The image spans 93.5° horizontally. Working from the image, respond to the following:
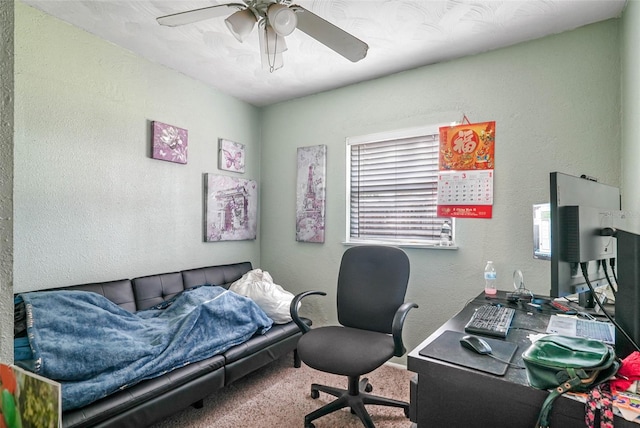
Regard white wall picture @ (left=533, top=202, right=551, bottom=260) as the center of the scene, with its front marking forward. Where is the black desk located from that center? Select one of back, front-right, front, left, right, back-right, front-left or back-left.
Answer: front-left

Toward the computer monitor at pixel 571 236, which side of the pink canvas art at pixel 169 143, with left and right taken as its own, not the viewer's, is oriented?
front

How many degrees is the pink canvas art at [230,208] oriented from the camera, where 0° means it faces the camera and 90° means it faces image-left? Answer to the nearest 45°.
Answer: approximately 315°

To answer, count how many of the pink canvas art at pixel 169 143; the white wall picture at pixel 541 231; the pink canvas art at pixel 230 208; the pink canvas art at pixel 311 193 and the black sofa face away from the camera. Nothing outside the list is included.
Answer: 0

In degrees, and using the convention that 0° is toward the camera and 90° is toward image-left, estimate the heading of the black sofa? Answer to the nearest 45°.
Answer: approximately 315°

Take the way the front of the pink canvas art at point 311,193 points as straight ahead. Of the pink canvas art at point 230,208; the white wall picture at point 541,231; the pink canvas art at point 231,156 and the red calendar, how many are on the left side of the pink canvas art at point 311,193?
2

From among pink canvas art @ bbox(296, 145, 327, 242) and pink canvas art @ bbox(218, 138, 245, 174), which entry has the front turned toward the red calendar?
pink canvas art @ bbox(218, 138, 245, 174)

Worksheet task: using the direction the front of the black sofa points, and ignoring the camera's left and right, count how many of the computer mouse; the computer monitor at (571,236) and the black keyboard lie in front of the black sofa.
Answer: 3

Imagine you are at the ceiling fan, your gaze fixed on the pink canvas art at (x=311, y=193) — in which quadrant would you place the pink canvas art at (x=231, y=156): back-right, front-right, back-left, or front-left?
front-left

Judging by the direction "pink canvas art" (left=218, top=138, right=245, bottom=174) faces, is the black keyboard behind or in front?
in front

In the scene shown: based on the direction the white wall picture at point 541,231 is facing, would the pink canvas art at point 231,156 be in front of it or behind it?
in front

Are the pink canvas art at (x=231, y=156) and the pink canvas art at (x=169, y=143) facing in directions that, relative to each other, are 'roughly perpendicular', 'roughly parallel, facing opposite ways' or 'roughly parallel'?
roughly parallel

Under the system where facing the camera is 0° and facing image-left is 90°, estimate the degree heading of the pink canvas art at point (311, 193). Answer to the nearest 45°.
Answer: approximately 45°

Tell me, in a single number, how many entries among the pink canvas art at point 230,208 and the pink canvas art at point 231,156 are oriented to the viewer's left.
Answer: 0

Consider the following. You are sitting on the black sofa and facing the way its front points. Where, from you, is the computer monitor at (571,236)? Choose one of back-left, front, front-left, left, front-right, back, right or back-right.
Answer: front

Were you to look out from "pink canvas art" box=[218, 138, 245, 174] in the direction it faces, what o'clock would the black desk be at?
The black desk is roughly at 1 o'clock from the pink canvas art.

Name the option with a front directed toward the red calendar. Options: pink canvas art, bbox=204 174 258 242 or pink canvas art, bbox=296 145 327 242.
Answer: pink canvas art, bbox=204 174 258 242

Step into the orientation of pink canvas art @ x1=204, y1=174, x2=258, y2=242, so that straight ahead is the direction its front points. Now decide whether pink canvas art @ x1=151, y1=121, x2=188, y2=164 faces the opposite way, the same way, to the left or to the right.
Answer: the same way

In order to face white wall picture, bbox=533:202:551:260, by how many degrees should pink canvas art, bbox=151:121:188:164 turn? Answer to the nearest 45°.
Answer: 0° — it already faces it
